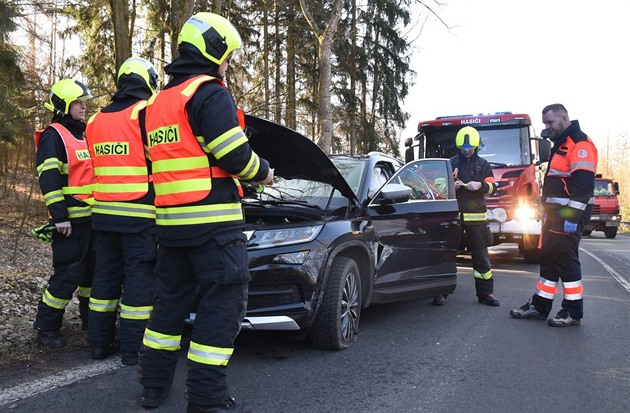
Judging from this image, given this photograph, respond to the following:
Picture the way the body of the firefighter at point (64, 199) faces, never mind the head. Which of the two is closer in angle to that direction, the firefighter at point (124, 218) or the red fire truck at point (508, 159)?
the firefighter

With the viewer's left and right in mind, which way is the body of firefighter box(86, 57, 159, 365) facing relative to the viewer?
facing away from the viewer and to the right of the viewer

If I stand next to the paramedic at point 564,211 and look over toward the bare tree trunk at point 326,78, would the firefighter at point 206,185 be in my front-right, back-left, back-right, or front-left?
back-left

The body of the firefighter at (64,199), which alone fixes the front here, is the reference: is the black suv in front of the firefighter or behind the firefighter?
in front

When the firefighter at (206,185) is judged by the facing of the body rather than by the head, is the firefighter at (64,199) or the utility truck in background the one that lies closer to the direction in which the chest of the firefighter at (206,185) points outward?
the utility truck in background

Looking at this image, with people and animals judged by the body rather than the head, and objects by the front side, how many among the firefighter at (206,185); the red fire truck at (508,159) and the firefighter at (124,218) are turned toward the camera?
1

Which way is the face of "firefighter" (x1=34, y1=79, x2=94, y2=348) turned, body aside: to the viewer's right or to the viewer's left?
to the viewer's right

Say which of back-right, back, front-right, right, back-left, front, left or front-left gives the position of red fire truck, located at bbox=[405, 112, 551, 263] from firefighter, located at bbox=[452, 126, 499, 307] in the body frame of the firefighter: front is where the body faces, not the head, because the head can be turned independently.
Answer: back

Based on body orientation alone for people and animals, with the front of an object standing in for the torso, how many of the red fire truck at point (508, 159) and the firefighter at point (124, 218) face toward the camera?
1

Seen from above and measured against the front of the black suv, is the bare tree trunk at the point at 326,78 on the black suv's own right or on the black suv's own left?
on the black suv's own right

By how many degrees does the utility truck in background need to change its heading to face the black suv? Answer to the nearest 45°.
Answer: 0° — it already faces it
